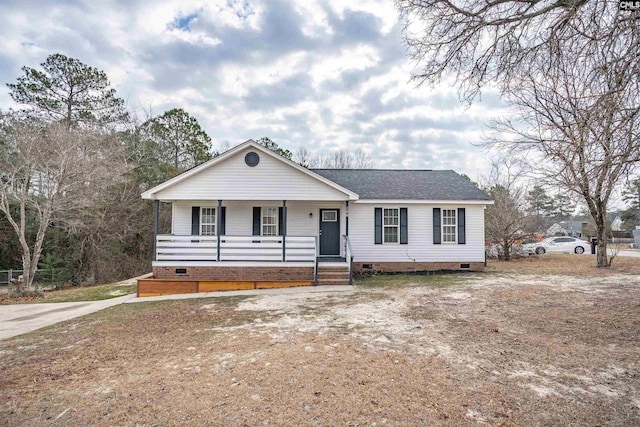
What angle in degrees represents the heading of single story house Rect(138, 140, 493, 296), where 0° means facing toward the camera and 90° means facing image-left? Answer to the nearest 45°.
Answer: approximately 0°

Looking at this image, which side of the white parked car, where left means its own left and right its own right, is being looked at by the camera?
left

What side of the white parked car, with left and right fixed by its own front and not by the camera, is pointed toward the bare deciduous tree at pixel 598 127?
left

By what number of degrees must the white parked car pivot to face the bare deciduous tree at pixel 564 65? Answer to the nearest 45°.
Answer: approximately 90° to its left

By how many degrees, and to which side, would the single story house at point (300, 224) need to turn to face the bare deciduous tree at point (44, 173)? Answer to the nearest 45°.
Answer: approximately 90° to its right

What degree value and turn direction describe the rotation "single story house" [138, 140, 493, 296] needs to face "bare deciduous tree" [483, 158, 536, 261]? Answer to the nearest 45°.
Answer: approximately 135° to its left

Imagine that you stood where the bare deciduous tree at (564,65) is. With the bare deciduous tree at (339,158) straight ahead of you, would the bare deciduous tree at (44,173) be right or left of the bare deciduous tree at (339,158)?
left

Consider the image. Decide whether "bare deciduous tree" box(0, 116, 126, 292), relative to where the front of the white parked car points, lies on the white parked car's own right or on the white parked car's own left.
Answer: on the white parked car's own left

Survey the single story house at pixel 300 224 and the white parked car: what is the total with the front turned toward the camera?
1

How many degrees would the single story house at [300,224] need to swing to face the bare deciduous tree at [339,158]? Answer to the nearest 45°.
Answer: approximately 180°
